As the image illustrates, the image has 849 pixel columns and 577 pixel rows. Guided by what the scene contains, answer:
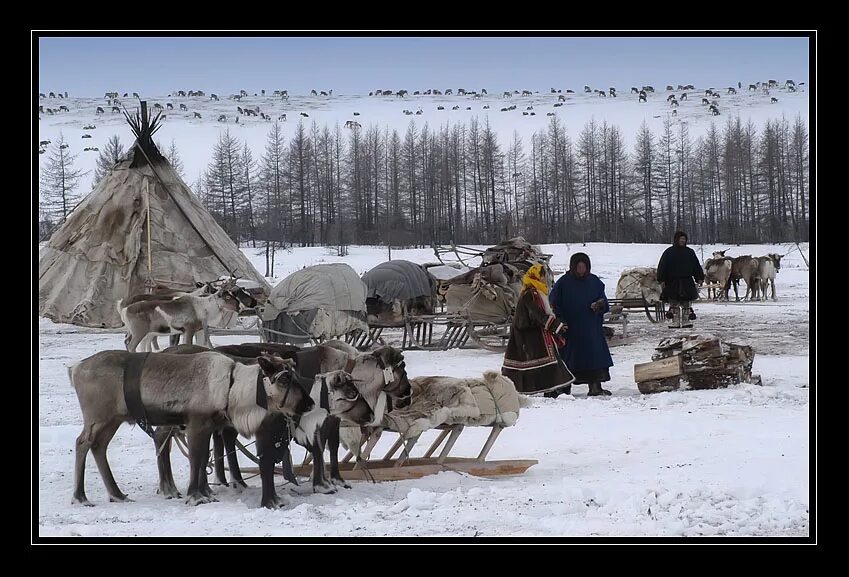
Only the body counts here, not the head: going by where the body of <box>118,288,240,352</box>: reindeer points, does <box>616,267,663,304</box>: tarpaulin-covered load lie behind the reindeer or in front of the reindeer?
in front

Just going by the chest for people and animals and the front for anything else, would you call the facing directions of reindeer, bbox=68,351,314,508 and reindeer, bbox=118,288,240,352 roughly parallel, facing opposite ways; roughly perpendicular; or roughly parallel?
roughly parallel

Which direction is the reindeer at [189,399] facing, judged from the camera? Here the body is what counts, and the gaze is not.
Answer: to the viewer's right

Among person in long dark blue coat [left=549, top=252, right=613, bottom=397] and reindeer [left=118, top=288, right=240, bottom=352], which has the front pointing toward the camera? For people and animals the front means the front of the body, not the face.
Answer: the person in long dark blue coat

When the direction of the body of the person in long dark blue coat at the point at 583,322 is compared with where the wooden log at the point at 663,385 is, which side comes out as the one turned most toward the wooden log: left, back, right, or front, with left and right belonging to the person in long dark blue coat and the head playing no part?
left

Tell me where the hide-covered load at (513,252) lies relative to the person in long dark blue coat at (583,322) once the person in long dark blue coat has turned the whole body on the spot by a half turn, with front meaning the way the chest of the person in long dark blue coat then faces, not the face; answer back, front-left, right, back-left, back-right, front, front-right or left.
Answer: front

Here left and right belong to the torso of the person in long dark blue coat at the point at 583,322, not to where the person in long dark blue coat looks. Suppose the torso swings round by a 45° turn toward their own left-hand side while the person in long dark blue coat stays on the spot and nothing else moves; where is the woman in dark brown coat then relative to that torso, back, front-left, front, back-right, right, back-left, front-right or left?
right

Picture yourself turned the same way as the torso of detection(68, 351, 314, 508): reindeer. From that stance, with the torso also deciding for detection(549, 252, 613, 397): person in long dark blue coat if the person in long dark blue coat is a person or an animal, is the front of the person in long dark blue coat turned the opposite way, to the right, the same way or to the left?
to the right

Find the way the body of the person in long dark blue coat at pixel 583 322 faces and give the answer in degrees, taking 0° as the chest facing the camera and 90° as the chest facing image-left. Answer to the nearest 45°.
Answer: approximately 0°

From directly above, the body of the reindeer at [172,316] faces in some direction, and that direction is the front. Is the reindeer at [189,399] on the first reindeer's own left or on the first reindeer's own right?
on the first reindeer's own right

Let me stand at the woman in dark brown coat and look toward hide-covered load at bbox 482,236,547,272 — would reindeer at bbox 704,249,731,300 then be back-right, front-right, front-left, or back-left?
front-right

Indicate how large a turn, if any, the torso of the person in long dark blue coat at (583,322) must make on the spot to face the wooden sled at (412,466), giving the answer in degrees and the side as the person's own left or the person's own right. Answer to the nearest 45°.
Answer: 0° — they already face it

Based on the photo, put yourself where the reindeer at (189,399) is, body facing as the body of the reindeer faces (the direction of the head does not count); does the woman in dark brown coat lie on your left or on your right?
on your left

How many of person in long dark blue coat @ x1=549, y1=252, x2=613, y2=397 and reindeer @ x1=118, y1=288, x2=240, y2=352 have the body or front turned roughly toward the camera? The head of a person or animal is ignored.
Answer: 1

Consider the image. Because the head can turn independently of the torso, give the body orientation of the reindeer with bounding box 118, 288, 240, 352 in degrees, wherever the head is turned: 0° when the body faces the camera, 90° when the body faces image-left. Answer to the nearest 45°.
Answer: approximately 270°

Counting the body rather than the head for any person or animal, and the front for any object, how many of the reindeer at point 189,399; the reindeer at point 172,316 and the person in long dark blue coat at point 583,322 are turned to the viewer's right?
2
